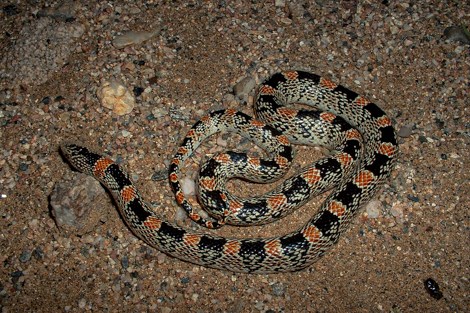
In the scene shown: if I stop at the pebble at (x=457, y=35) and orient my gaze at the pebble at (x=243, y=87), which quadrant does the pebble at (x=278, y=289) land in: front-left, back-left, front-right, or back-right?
front-left

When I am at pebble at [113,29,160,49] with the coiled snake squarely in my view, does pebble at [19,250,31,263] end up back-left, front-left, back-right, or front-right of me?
front-right

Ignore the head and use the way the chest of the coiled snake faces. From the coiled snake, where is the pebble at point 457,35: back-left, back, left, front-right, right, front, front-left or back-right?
right

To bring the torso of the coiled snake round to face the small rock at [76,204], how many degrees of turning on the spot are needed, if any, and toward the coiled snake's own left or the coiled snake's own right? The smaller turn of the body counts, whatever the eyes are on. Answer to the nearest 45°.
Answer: approximately 45° to the coiled snake's own left

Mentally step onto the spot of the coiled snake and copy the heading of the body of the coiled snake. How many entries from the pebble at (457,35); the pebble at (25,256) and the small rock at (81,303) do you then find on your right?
1

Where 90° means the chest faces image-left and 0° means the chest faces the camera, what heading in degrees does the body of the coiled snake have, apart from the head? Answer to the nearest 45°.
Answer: approximately 135°

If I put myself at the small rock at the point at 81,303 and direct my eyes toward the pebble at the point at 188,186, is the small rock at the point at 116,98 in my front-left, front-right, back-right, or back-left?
front-left

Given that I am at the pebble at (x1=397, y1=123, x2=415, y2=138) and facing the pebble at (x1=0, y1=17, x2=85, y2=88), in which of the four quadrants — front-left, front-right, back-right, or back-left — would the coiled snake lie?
front-left
